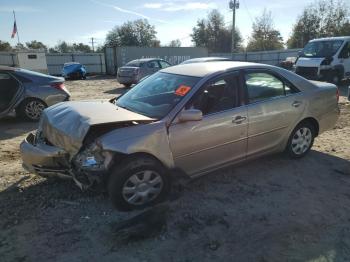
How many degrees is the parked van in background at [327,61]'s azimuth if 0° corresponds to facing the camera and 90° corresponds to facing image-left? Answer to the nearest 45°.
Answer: approximately 45°

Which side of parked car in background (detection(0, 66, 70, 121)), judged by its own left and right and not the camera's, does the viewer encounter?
left

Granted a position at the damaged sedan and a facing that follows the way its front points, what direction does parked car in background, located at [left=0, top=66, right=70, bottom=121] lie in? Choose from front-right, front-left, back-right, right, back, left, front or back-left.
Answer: right

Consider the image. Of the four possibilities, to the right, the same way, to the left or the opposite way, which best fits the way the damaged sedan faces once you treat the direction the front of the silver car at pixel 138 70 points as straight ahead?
the opposite way

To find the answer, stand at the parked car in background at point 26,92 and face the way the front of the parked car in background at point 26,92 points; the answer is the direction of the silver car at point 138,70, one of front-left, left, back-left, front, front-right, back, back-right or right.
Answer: back-right

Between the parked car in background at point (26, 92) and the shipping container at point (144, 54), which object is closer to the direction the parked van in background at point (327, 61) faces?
the parked car in background

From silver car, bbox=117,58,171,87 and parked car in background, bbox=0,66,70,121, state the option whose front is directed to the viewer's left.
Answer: the parked car in background

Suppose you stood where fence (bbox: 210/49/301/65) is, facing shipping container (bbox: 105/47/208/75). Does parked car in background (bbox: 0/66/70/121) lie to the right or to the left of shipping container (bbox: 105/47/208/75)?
left

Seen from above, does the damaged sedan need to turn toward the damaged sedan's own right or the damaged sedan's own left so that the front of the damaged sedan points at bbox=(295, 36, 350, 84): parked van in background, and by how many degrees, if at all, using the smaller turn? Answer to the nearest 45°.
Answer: approximately 180°

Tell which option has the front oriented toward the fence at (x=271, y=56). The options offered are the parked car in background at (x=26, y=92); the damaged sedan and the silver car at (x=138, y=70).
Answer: the silver car

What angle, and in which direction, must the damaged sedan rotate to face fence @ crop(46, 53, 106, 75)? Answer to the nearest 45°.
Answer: approximately 135° to its right

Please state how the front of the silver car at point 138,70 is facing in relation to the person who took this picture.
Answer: facing away from the viewer and to the right of the viewer

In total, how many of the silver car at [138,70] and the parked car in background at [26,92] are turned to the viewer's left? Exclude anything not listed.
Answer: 1
